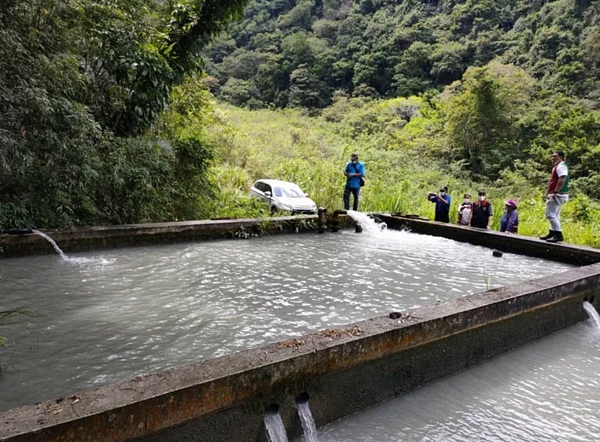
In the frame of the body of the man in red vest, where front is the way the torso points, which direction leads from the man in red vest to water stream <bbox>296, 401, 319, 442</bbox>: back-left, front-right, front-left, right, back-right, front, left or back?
left

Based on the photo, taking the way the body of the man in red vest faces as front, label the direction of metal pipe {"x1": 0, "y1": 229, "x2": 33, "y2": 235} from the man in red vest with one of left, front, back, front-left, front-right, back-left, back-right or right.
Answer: front-left

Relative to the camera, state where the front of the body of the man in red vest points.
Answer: to the viewer's left

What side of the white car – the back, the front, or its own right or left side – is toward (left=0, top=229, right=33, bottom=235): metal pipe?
right

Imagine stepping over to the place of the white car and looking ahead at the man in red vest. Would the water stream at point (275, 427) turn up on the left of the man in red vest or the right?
right

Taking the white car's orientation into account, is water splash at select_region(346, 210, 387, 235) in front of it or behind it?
in front

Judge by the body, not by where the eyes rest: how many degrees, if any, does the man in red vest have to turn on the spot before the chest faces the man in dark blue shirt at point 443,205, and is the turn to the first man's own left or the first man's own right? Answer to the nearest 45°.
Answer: approximately 45° to the first man's own right

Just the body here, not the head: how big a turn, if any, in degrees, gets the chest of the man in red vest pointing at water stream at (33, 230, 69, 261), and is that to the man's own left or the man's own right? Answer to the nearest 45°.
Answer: approximately 45° to the man's own left

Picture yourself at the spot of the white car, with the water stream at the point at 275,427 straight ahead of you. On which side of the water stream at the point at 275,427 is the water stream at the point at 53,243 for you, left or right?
right
